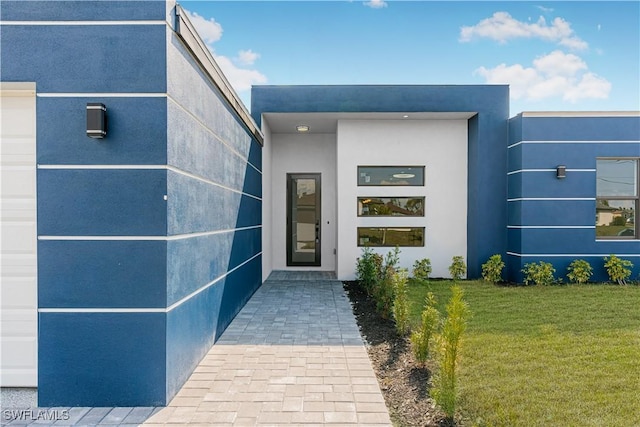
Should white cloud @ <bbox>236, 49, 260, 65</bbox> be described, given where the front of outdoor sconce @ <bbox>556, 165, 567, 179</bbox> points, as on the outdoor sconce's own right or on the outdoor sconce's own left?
on the outdoor sconce's own right

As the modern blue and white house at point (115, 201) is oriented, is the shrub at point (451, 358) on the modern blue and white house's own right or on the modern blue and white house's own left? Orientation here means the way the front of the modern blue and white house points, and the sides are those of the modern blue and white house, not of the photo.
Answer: on the modern blue and white house's own left

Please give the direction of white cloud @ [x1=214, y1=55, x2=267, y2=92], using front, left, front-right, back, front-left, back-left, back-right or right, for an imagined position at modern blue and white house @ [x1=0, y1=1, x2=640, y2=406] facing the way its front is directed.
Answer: back

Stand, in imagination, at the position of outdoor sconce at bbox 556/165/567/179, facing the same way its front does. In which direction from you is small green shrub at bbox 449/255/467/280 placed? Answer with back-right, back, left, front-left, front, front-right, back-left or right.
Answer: right

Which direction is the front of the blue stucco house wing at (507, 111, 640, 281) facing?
toward the camera

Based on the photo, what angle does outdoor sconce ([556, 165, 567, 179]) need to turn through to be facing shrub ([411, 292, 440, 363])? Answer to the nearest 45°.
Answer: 0° — it already faces it

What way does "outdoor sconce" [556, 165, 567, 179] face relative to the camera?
toward the camera
